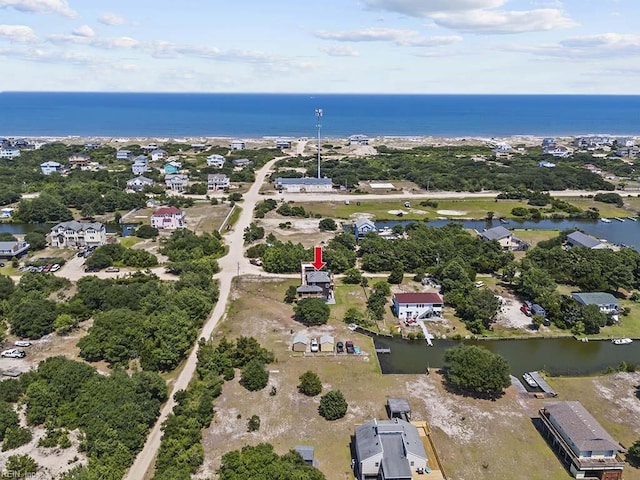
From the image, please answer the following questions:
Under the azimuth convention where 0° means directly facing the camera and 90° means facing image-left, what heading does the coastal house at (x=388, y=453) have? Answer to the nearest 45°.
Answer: approximately 0°

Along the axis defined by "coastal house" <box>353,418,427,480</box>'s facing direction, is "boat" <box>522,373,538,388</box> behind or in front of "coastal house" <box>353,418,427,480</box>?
behind

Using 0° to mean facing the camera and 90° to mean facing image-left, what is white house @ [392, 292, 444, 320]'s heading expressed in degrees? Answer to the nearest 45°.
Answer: approximately 0°

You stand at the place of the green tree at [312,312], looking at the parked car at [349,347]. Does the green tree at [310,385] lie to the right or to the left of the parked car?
right

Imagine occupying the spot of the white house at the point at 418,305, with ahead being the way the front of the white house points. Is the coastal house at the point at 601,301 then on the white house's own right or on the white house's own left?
on the white house's own left

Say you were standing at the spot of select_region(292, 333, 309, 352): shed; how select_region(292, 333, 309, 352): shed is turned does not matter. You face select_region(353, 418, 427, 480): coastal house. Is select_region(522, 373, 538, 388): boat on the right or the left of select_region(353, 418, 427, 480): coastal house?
left

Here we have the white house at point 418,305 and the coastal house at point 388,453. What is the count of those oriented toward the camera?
2

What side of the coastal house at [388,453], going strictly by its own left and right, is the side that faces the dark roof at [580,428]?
left

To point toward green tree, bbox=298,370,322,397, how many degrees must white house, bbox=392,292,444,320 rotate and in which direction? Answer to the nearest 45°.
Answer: approximately 45° to its right

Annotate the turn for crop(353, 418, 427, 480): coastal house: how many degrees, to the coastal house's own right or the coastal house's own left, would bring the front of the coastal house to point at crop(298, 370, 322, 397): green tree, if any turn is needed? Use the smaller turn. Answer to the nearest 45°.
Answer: approximately 135° to the coastal house's own right

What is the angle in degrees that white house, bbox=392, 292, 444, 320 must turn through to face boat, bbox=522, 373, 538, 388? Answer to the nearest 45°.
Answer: approximately 45° to its left
